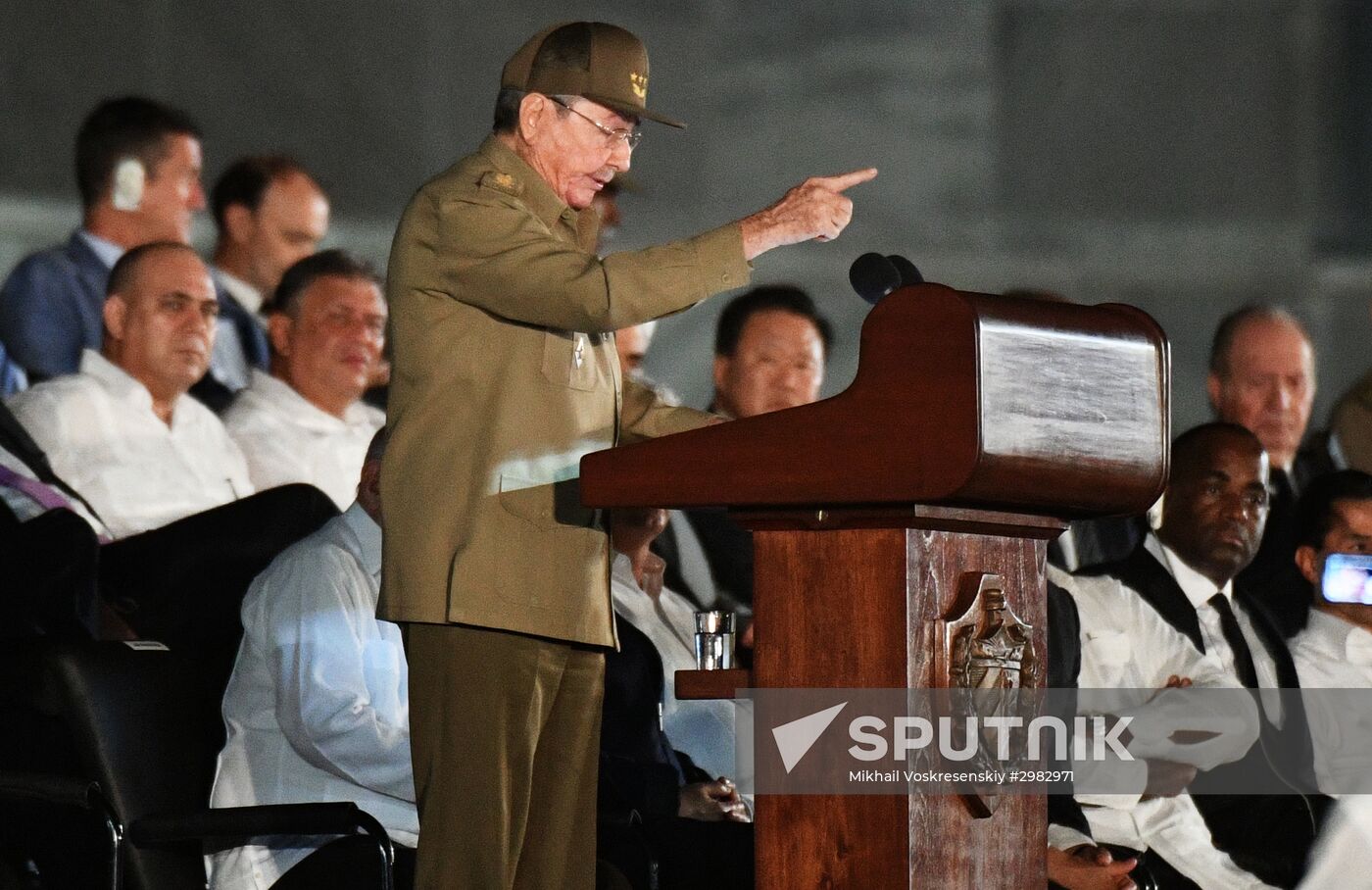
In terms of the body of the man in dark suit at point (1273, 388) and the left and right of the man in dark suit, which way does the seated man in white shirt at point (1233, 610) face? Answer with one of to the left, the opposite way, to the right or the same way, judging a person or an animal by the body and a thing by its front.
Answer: the same way

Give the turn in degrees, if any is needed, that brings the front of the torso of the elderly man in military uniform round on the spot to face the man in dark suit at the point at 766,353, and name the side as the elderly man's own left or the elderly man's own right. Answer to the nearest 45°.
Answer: approximately 90° to the elderly man's own left

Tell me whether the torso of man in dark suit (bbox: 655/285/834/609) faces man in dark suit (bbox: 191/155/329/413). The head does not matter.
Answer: no

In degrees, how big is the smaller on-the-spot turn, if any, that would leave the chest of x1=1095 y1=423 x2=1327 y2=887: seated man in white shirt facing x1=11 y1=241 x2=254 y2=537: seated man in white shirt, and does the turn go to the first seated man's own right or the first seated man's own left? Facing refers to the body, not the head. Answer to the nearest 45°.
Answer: approximately 90° to the first seated man's own right

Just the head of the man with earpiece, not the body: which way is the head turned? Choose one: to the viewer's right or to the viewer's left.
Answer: to the viewer's right

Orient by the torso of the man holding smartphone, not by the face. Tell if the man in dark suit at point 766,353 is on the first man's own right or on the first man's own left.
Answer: on the first man's own right

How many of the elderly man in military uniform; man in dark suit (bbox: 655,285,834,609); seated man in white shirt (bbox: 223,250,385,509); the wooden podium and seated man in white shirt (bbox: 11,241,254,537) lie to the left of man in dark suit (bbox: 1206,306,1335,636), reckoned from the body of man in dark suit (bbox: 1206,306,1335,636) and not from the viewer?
0

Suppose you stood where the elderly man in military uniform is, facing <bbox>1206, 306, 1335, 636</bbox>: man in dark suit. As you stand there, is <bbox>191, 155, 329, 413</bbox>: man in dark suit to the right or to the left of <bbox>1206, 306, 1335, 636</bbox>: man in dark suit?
left

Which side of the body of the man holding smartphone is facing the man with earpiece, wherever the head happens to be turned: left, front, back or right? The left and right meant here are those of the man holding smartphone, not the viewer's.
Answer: right

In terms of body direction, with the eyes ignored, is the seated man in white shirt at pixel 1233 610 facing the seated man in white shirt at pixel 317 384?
no

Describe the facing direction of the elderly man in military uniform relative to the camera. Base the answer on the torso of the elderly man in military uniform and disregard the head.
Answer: to the viewer's right
